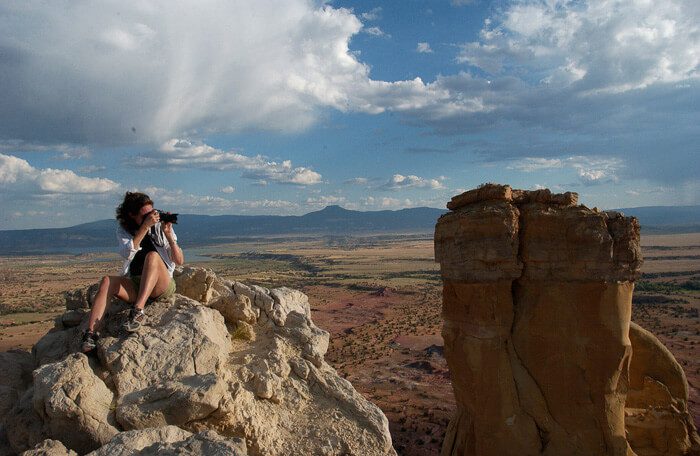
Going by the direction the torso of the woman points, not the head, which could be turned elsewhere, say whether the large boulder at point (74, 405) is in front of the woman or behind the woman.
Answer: in front

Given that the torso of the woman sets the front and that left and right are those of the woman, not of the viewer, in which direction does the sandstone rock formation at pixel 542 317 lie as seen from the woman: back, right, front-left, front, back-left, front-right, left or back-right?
left

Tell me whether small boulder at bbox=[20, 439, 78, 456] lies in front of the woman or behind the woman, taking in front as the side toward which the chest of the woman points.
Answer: in front

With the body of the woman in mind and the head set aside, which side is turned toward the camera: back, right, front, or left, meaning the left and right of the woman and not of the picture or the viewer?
front

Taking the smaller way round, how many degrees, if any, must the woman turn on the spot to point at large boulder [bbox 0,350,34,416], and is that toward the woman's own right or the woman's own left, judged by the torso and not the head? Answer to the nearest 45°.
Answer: approximately 90° to the woman's own right
